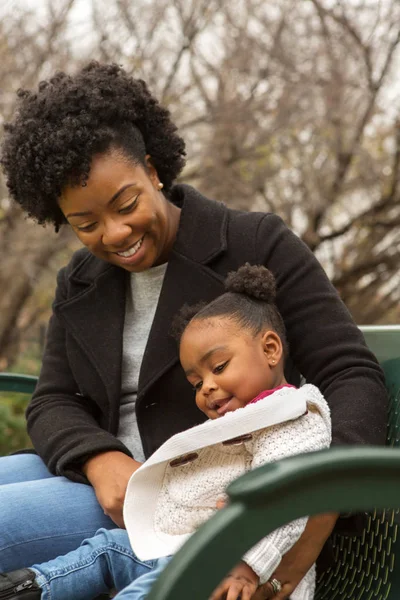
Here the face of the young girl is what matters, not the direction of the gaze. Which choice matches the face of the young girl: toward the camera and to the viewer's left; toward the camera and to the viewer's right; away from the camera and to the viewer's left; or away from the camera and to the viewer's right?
toward the camera and to the viewer's left

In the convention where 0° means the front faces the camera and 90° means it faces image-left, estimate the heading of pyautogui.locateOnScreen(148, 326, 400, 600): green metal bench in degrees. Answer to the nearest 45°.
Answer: approximately 45°

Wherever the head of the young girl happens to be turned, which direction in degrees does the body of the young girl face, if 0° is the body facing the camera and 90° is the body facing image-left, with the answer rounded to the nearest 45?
approximately 45°

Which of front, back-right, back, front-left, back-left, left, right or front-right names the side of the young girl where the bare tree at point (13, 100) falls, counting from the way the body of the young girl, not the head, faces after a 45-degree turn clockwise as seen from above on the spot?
right

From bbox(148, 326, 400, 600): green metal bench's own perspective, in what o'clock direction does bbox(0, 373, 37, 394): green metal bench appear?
bbox(0, 373, 37, 394): green metal bench is roughly at 4 o'clock from bbox(148, 326, 400, 600): green metal bench.

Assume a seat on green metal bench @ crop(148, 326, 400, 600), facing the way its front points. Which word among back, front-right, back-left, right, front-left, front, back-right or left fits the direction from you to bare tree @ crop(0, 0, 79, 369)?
back-right
